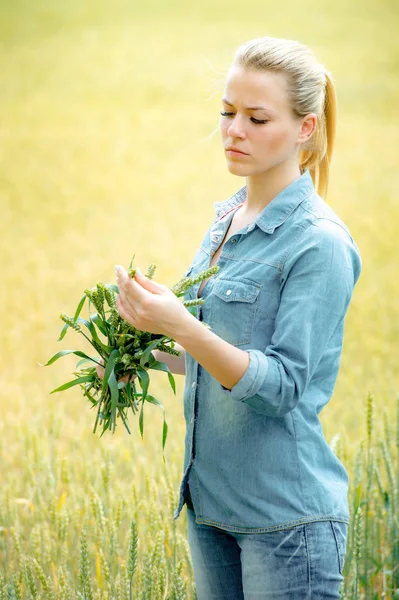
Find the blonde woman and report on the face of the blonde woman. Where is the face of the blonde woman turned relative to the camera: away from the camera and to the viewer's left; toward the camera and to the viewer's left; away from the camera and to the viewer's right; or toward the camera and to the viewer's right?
toward the camera and to the viewer's left

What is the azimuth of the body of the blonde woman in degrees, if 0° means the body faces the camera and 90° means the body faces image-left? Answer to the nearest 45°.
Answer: approximately 45°
